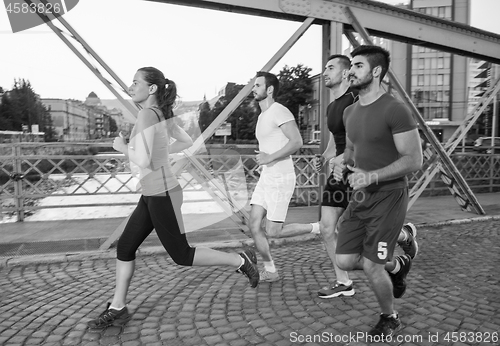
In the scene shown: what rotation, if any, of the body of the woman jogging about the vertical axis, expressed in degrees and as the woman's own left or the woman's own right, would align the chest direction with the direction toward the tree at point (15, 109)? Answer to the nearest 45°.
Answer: approximately 90° to the woman's own right

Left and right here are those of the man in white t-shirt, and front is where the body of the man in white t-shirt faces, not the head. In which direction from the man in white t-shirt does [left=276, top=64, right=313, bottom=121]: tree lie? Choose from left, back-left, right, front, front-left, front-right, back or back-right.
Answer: right

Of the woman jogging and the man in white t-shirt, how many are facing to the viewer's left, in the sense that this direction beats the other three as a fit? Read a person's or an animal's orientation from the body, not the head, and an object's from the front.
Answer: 2

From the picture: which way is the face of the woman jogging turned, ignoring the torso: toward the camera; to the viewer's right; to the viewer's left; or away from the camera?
to the viewer's left

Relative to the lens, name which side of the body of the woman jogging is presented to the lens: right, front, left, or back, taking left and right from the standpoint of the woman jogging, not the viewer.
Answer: left

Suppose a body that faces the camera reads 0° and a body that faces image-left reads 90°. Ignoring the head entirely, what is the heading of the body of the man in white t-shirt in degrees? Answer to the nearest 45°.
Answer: approximately 90°

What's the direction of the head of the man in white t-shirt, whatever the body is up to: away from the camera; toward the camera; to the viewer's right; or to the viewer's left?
to the viewer's left

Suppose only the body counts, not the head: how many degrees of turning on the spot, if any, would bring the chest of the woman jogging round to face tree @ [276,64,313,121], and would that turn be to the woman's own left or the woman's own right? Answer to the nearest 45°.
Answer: approximately 90° to the woman's own right
